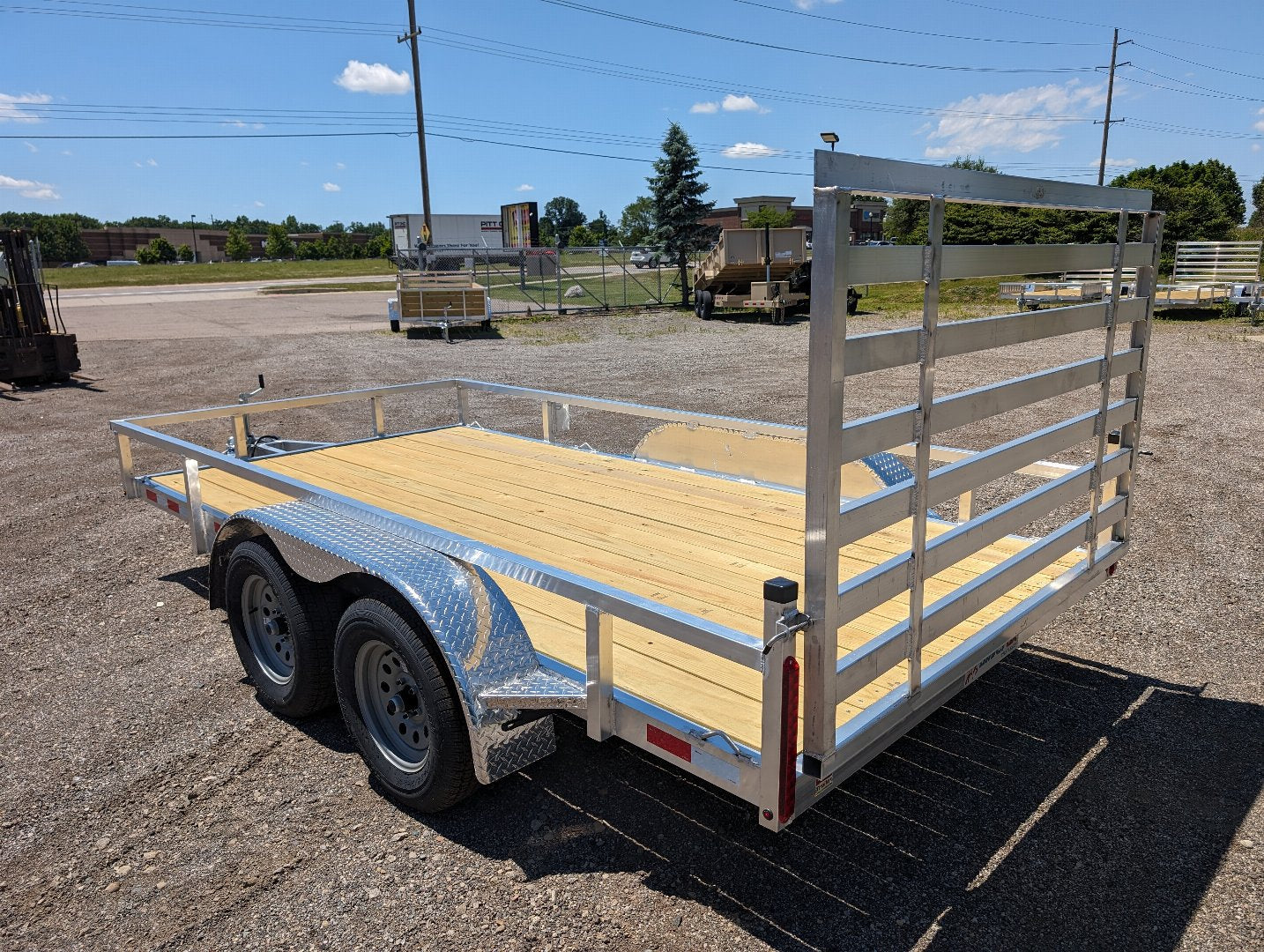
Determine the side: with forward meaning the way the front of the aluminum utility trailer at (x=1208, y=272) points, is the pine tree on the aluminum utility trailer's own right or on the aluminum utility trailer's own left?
on the aluminum utility trailer's own right

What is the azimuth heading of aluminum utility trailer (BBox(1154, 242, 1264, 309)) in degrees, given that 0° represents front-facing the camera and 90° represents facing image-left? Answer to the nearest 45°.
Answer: approximately 45°

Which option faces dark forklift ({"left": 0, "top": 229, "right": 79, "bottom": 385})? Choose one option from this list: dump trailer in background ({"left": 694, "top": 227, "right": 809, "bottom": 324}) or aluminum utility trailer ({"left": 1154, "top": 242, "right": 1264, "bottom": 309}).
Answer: the aluminum utility trailer

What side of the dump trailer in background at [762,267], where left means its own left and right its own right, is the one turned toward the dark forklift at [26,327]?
right

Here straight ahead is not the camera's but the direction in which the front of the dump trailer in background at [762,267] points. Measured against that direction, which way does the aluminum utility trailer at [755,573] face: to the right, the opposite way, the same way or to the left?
the opposite way

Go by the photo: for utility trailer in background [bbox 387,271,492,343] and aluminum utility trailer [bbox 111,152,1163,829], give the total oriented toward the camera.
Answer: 1

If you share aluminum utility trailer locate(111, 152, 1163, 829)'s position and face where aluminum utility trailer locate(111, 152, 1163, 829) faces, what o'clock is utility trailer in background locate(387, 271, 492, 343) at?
The utility trailer in background is roughly at 1 o'clock from the aluminum utility trailer.

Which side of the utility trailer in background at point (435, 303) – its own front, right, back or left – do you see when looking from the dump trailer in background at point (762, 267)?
left

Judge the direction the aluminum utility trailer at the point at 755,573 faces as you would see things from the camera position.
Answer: facing away from the viewer and to the left of the viewer

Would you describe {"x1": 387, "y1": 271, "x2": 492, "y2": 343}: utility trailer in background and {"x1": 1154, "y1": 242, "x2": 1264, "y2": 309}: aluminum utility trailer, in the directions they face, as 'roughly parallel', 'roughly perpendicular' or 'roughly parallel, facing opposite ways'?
roughly perpendicular

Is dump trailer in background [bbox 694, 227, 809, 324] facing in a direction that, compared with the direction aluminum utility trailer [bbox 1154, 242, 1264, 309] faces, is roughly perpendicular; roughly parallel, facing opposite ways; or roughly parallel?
roughly perpendicular
